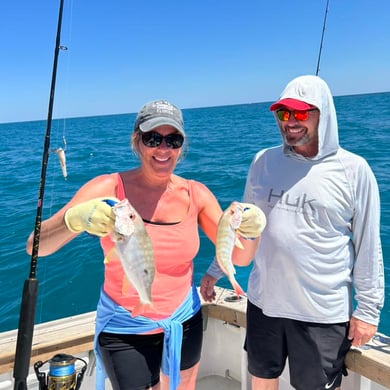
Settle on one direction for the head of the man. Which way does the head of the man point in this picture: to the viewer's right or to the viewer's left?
to the viewer's left

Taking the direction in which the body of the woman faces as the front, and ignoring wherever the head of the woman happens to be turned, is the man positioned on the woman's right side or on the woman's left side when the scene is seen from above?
on the woman's left side

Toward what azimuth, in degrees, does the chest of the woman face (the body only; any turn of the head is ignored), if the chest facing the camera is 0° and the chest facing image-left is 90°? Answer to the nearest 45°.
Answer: approximately 0°
